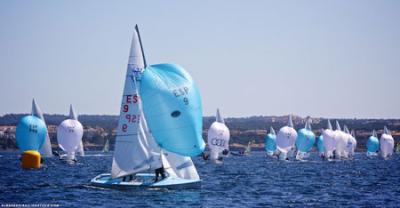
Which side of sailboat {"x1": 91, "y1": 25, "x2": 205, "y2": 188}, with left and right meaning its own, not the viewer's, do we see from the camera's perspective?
right
